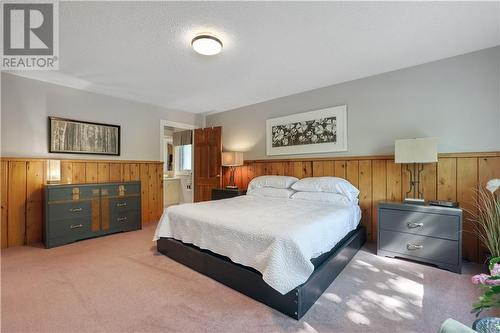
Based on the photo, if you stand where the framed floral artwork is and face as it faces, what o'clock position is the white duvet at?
The white duvet is roughly at 11 o'clock from the framed floral artwork.

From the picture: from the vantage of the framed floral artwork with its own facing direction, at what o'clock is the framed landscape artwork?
The framed landscape artwork is roughly at 1 o'clock from the framed floral artwork.

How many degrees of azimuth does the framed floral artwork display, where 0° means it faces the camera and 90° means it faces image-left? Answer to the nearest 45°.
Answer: approximately 45°

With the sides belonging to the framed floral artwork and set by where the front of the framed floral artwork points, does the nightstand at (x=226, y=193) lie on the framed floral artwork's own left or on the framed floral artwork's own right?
on the framed floral artwork's own right

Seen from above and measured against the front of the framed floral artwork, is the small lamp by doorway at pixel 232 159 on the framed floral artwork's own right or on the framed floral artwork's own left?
on the framed floral artwork's own right

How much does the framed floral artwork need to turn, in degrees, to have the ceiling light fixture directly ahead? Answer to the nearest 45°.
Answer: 0° — it already faces it

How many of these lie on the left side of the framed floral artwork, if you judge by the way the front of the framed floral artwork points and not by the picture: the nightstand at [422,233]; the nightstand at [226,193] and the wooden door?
1

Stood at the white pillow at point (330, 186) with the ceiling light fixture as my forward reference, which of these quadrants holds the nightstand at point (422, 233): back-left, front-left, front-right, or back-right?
back-left

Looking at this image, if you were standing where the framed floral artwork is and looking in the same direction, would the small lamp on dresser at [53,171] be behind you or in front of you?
in front

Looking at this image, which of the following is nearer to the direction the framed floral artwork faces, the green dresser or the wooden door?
the green dresser

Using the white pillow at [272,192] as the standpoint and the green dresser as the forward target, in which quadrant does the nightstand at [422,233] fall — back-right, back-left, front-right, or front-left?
back-left

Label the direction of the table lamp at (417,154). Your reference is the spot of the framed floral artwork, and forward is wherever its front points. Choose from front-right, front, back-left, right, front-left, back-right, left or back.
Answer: left

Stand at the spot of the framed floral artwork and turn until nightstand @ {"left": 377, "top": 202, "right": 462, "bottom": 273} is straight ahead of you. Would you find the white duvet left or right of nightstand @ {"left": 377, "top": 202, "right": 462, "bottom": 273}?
right
